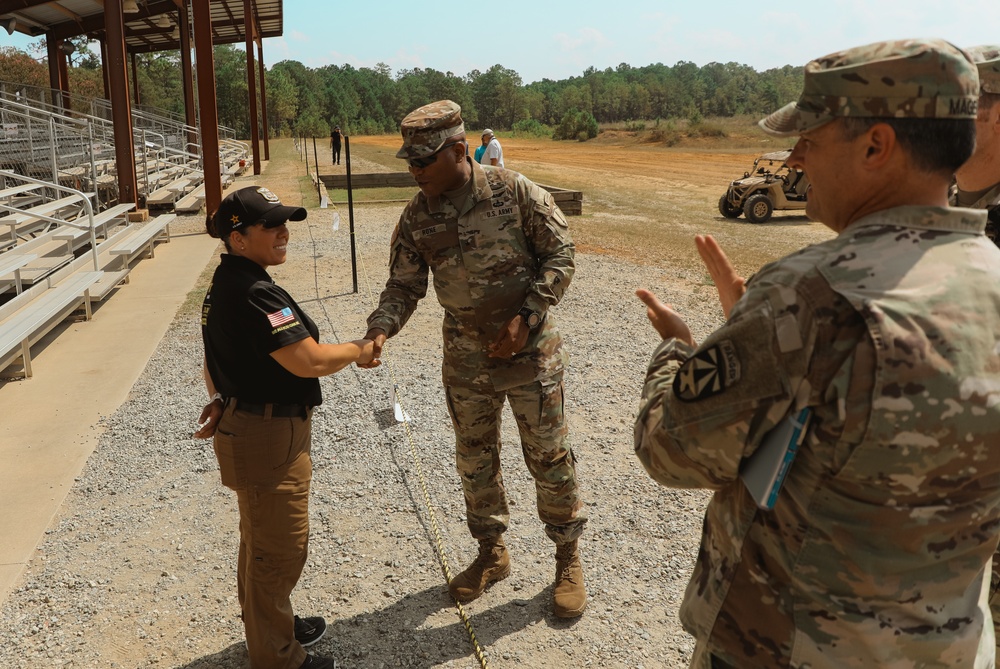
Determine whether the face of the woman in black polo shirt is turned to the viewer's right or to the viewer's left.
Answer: to the viewer's right

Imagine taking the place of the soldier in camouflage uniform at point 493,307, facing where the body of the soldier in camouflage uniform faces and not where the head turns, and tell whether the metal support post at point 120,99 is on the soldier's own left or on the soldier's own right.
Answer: on the soldier's own right

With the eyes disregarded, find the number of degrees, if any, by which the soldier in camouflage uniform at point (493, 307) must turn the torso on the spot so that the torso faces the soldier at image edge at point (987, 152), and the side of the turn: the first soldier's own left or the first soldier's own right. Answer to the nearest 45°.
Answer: approximately 90° to the first soldier's own left

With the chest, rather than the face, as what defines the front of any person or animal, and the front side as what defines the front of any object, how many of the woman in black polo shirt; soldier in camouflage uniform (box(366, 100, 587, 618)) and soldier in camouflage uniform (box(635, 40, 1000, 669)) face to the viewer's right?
1

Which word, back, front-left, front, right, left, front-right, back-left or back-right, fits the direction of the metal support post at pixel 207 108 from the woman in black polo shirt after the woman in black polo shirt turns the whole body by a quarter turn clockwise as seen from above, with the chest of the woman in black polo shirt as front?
back

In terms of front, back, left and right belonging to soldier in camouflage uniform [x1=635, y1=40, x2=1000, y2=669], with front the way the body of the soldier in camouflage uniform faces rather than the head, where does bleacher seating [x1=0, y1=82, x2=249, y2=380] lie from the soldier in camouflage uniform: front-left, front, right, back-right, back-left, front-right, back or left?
front

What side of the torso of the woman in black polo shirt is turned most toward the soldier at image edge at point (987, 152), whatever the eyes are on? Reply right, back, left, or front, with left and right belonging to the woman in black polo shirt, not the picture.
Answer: front

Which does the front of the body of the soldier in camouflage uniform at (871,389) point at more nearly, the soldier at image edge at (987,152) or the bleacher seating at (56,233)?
the bleacher seating

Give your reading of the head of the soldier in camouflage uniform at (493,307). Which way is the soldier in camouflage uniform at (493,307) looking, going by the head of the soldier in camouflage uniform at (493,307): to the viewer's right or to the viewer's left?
to the viewer's left

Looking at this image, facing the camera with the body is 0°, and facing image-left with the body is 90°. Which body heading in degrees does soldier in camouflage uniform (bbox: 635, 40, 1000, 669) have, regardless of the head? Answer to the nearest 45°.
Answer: approximately 135°

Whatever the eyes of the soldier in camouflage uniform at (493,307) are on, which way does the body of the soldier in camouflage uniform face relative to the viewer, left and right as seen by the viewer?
facing the viewer and to the left of the viewer

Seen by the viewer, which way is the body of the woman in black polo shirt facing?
to the viewer's right

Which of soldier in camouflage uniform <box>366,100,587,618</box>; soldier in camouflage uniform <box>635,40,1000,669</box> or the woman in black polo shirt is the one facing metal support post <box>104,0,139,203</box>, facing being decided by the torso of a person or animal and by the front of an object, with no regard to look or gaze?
soldier in camouflage uniform <box>635,40,1000,669</box>

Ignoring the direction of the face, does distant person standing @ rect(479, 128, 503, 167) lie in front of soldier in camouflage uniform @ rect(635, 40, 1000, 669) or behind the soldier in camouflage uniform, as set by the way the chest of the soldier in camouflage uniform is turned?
in front

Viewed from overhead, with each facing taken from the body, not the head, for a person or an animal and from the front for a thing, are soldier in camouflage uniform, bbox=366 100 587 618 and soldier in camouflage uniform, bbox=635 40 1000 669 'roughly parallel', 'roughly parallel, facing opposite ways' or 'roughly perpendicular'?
roughly perpendicular

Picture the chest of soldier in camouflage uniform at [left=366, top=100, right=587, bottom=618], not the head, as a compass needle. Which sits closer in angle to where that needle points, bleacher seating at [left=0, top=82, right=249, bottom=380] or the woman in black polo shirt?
the woman in black polo shirt

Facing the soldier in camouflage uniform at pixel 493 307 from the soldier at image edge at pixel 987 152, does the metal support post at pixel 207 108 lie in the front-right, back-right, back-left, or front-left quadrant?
front-right

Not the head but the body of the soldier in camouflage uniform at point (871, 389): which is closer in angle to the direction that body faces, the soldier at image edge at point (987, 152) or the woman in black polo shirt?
the woman in black polo shirt

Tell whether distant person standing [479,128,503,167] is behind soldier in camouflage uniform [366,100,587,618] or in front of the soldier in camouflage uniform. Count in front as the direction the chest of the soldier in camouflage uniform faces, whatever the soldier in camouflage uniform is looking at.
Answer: behind
